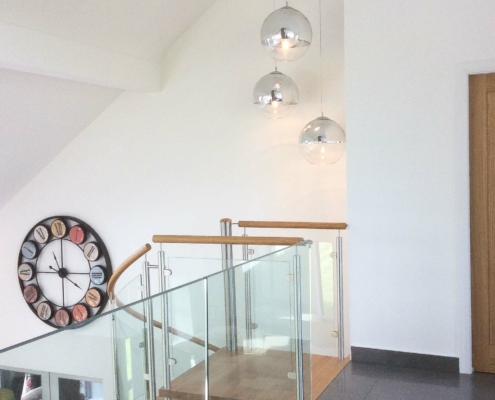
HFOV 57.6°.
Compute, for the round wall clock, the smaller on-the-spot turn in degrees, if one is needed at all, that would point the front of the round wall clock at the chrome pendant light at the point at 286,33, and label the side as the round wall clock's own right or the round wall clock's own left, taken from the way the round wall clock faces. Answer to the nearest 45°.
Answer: approximately 90° to the round wall clock's own left

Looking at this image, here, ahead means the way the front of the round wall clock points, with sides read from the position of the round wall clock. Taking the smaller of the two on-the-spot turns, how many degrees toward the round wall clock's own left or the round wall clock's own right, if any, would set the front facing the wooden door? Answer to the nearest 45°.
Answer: approximately 90° to the round wall clock's own left

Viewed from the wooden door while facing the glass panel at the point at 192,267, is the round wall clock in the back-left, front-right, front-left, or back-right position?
front-right

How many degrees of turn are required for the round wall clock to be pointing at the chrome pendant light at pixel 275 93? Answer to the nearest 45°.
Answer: approximately 90° to its left

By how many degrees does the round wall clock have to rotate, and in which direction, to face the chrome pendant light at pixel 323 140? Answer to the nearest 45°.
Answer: approximately 90° to its left
